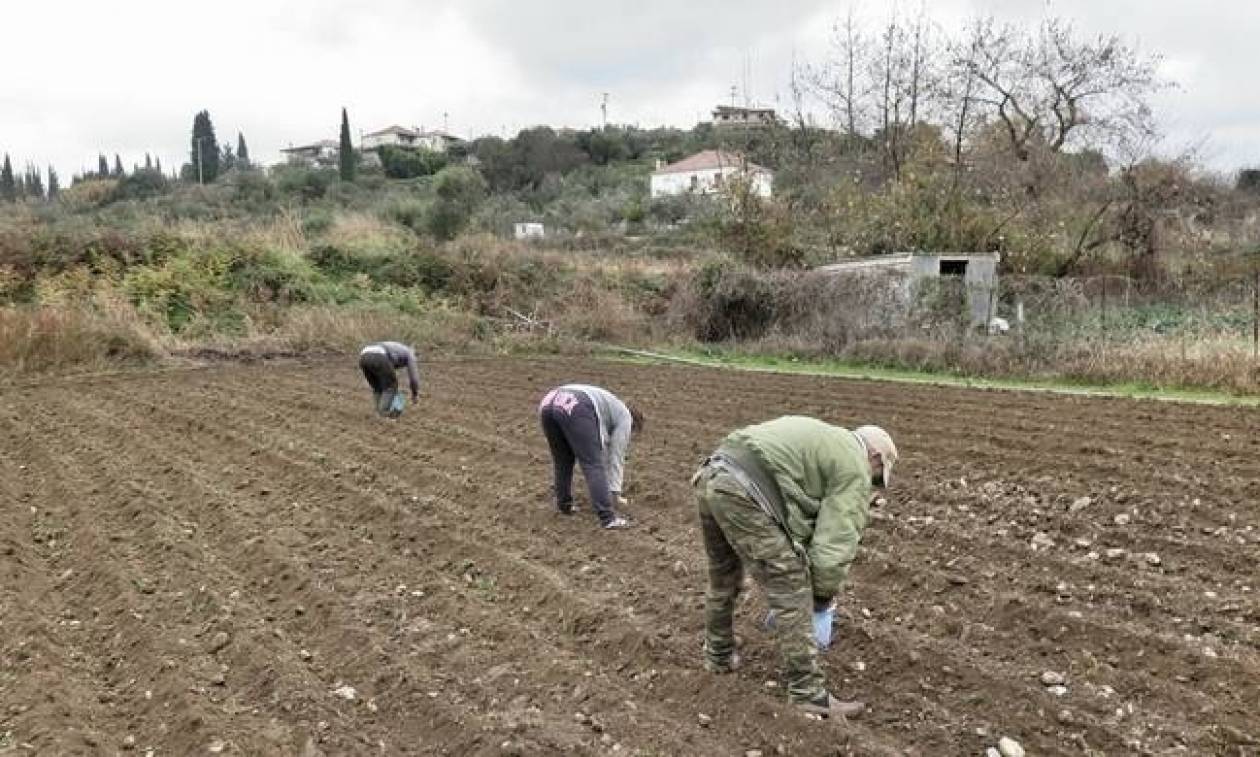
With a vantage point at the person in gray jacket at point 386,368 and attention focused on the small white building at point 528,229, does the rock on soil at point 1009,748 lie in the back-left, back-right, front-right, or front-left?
back-right

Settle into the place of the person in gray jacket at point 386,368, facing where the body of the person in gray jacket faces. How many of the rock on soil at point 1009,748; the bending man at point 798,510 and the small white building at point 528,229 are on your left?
1

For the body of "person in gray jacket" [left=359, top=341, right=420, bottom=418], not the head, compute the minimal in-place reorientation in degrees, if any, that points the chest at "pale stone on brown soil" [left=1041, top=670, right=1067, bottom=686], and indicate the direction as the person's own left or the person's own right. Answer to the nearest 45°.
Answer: approximately 90° to the person's own right

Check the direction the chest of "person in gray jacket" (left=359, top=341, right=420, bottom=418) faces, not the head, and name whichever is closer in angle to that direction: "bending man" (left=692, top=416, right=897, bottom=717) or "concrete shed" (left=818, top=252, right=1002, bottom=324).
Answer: the concrete shed

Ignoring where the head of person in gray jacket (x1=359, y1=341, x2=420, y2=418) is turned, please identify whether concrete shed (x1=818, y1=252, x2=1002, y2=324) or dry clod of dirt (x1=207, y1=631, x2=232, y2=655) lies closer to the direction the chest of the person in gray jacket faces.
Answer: the concrete shed

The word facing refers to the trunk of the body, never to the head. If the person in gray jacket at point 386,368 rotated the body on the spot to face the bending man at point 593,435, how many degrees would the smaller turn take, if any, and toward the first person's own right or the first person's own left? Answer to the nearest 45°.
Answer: approximately 90° to the first person's own right

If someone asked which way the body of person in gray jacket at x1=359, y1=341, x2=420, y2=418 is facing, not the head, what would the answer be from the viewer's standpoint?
to the viewer's right

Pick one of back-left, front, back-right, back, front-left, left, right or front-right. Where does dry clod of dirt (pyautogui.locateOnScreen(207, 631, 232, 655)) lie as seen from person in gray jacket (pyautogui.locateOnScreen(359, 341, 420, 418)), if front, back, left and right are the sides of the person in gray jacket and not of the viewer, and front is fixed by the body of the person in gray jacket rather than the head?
right

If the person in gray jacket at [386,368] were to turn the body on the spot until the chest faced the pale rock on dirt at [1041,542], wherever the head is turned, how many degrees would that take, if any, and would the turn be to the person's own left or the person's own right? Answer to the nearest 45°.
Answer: approximately 45° to the person's own right

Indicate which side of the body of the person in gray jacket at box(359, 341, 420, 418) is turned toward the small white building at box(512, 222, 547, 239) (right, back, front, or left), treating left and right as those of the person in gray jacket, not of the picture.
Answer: left
